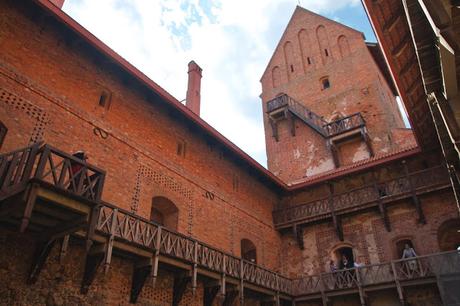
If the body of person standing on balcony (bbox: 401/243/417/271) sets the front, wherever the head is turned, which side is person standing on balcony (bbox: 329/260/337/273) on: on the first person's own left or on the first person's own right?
on the first person's own right

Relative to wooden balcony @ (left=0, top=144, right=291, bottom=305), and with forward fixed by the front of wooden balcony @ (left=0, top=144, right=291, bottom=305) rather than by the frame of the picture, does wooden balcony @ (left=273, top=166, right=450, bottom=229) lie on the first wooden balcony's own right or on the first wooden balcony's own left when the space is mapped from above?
on the first wooden balcony's own left

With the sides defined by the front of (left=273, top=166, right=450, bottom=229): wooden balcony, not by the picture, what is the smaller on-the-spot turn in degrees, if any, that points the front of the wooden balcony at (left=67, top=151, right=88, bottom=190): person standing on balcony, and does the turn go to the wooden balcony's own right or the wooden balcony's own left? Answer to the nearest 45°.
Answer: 0° — it already faces them

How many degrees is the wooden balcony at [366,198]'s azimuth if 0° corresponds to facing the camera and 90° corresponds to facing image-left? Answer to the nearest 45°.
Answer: approximately 45°

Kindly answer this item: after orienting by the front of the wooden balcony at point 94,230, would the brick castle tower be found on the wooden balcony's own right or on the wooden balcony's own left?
on the wooden balcony's own left
